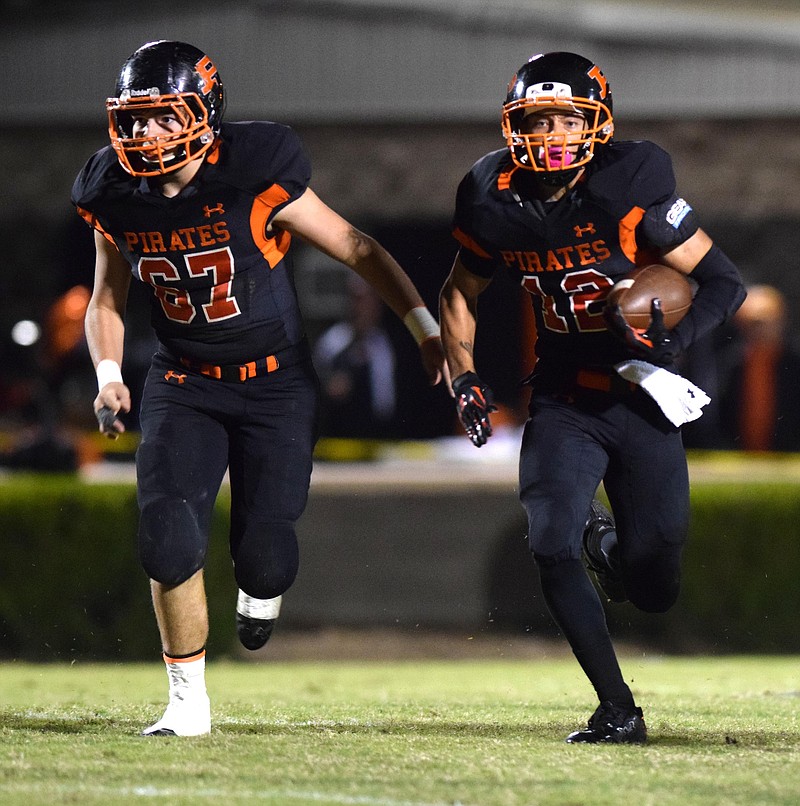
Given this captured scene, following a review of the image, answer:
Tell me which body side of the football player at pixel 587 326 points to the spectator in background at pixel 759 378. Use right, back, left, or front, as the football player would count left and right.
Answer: back

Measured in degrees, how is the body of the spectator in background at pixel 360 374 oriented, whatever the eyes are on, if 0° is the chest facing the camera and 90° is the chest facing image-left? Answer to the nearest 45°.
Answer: approximately 0°

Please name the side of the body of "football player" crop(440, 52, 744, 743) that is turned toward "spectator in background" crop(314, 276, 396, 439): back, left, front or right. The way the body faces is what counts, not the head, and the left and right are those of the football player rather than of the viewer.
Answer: back

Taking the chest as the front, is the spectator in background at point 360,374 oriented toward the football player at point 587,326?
yes
